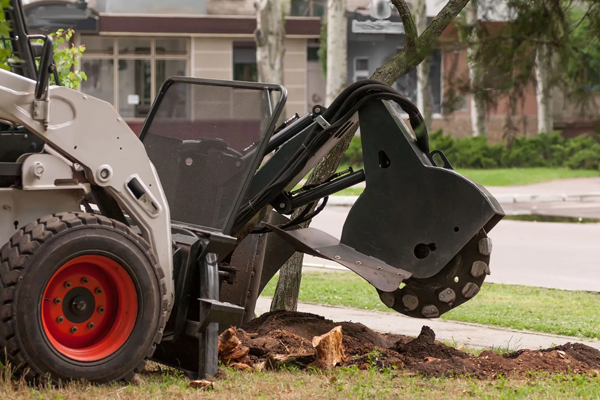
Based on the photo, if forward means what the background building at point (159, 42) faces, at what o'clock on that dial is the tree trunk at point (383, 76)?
The tree trunk is roughly at 12 o'clock from the background building.

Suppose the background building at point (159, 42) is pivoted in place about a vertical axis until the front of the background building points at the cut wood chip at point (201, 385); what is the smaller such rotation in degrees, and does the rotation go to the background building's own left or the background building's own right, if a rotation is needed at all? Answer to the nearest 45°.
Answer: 0° — it already faces it

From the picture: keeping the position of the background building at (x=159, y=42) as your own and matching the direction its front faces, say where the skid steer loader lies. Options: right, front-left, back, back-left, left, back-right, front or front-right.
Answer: front

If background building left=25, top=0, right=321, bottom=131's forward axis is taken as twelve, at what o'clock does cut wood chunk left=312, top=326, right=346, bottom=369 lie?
The cut wood chunk is roughly at 12 o'clock from the background building.

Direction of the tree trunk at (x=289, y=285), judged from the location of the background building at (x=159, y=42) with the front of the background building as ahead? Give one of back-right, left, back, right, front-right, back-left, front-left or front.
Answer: front

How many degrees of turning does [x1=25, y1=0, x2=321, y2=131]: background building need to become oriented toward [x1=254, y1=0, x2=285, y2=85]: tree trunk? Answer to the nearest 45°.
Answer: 0° — it already faces it

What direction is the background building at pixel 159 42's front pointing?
toward the camera
